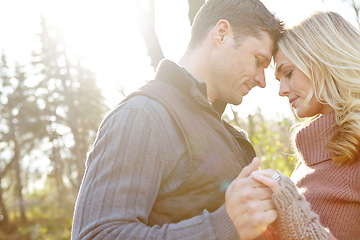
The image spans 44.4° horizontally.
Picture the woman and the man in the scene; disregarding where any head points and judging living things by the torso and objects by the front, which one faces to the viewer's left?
the woman

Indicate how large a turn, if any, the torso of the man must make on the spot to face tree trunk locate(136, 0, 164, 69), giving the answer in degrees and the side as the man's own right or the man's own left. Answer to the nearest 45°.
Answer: approximately 90° to the man's own left

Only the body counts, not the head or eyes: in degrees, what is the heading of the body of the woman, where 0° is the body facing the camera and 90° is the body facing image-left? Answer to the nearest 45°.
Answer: approximately 90°

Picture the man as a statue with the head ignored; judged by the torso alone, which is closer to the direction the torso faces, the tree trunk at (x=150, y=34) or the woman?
the woman

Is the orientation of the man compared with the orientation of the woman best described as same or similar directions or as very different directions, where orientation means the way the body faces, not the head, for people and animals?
very different directions

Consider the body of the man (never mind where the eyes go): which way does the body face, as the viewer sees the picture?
to the viewer's right

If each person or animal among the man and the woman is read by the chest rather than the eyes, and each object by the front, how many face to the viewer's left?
1

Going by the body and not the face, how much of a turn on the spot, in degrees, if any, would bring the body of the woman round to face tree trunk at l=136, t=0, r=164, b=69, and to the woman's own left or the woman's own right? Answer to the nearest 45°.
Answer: approximately 45° to the woman's own right
